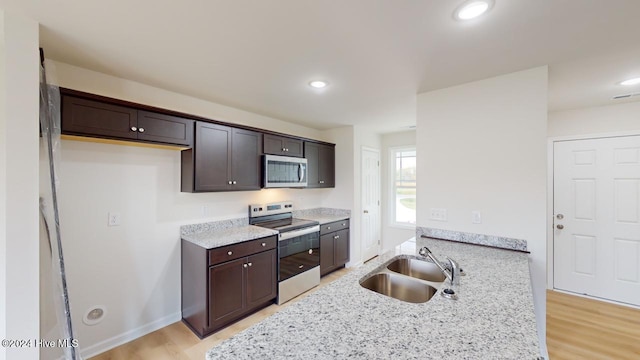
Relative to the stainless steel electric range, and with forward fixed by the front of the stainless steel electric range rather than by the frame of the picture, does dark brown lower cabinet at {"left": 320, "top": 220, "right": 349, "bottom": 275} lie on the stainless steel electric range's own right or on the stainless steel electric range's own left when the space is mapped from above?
on the stainless steel electric range's own left

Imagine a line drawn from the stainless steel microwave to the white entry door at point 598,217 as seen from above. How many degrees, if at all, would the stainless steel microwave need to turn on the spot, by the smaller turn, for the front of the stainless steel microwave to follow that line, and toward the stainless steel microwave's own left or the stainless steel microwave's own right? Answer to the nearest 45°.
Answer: approximately 45° to the stainless steel microwave's own left

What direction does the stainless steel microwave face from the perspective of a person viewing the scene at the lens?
facing the viewer and to the right of the viewer

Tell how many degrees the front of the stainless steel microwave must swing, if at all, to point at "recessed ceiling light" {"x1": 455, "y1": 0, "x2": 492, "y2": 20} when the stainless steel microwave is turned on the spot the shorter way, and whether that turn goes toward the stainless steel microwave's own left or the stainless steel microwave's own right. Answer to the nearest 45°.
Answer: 0° — it already faces it

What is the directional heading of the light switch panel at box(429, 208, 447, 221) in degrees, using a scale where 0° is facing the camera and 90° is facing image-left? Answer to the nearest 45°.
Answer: approximately 0°

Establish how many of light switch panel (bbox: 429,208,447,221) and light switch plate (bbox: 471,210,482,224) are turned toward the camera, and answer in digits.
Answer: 2
